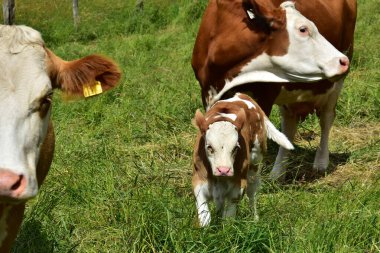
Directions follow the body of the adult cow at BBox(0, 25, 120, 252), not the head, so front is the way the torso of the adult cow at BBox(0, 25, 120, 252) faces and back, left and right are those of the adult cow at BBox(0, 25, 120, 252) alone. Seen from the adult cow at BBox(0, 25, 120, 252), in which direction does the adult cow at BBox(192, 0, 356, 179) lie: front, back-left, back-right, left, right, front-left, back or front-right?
back-left

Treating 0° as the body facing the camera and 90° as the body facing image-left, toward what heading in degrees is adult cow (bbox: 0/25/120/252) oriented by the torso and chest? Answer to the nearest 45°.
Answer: approximately 0°

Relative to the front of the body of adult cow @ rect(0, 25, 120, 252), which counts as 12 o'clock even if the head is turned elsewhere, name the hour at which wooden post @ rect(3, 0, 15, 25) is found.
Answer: The wooden post is roughly at 6 o'clock from the adult cow.
